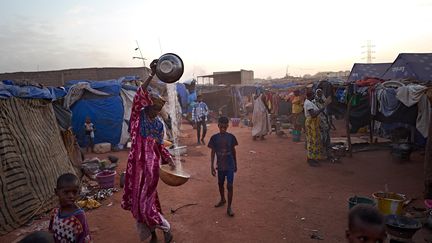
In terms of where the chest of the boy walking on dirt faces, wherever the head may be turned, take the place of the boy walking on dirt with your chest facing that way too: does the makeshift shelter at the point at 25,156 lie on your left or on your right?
on your right

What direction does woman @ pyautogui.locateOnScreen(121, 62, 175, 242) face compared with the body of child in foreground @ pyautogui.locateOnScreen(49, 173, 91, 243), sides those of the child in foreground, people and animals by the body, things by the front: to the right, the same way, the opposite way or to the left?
to the left

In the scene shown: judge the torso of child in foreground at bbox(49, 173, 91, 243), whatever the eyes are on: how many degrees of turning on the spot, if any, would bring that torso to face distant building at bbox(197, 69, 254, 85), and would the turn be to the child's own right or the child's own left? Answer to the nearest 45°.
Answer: approximately 135° to the child's own left

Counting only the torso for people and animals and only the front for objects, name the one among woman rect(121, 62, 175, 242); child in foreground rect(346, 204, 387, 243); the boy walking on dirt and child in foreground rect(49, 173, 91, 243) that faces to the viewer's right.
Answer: the woman

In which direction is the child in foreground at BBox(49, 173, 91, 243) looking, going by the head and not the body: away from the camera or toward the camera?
toward the camera

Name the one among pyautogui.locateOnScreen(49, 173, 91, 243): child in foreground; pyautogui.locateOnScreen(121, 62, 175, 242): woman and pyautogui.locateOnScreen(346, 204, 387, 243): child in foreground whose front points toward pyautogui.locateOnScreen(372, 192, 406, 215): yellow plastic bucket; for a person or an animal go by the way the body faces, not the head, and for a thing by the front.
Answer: the woman

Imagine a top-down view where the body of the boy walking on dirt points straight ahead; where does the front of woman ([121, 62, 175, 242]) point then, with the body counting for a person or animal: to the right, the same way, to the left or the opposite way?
to the left

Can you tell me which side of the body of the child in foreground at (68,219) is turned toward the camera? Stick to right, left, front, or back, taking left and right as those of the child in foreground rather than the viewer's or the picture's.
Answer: front

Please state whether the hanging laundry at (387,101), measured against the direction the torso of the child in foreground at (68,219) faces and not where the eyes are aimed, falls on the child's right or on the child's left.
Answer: on the child's left

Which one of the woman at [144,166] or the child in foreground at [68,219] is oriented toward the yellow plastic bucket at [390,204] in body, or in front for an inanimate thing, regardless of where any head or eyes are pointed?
the woman
